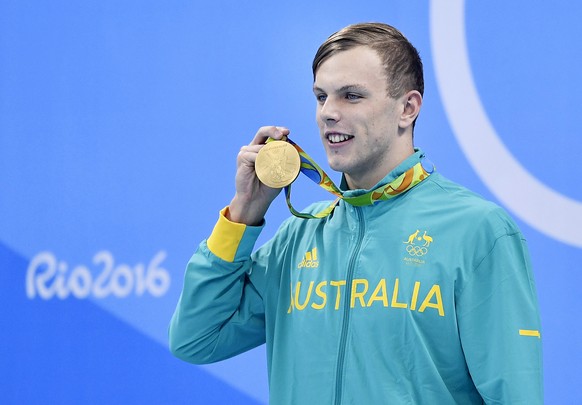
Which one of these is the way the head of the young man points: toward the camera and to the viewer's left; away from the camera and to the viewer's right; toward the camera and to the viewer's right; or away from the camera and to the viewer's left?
toward the camera and to the viewer's left

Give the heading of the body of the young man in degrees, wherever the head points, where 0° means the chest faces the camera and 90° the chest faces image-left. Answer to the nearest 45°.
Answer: approximately 45°
